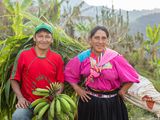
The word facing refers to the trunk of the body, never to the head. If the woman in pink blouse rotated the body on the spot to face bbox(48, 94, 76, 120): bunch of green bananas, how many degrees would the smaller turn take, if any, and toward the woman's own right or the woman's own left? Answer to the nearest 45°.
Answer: approximately 45° to the woman's own right

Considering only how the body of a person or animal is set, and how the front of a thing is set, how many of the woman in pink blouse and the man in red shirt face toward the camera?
2

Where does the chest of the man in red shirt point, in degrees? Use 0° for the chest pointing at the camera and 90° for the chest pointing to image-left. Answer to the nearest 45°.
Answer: approximately 0°

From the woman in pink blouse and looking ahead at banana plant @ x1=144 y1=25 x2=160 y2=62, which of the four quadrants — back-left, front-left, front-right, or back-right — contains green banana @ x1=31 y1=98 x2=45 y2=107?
back-left

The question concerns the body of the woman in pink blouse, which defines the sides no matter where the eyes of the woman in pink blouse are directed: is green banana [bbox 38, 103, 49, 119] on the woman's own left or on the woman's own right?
on the woman's own right

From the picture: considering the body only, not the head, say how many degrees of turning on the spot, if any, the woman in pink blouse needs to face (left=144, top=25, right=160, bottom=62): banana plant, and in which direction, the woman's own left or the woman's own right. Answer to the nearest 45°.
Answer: approximately 180°
